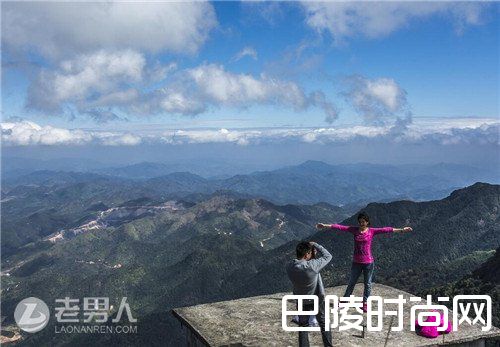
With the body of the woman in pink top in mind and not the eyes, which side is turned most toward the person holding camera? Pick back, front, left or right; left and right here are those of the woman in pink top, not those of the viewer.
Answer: front

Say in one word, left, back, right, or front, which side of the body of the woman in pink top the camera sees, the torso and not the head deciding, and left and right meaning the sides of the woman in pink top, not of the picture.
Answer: front

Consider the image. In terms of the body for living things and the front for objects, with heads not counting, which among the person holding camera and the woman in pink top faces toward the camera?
the woman in pink top

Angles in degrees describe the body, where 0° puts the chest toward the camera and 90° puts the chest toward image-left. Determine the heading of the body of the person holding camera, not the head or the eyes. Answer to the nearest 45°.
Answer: approximately 225°

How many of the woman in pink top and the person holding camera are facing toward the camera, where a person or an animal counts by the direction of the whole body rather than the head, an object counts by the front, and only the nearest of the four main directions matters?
1

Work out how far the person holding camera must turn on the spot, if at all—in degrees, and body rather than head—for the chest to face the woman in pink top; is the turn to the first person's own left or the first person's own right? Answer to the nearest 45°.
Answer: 0° — they already face them
